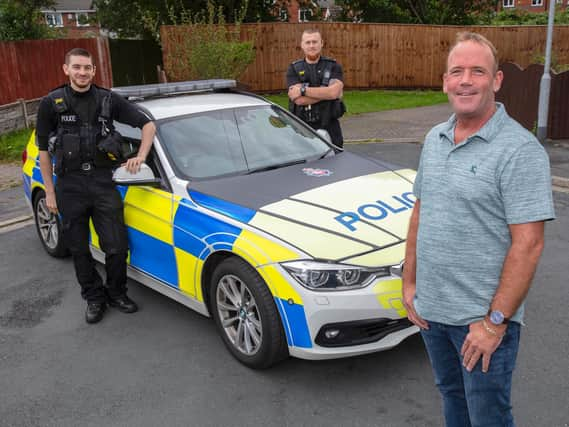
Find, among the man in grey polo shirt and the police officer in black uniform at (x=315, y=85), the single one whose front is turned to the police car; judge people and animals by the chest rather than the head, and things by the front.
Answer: the police officer in black uniform

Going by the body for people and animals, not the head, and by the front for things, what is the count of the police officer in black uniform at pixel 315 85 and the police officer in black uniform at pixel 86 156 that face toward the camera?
2

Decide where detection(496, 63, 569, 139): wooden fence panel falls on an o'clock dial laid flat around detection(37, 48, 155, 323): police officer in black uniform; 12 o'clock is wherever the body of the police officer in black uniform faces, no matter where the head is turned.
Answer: The wooden fence panel is roughly at 8 o'clock from the police officer in black uniform.

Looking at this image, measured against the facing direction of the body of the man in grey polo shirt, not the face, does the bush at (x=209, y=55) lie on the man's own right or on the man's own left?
on the man's own right

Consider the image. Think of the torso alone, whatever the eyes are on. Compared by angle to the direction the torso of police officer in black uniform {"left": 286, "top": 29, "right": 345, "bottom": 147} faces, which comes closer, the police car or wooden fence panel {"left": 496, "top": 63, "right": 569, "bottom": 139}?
the police car

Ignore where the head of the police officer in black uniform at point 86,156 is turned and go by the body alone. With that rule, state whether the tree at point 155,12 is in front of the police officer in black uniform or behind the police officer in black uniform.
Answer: behind
